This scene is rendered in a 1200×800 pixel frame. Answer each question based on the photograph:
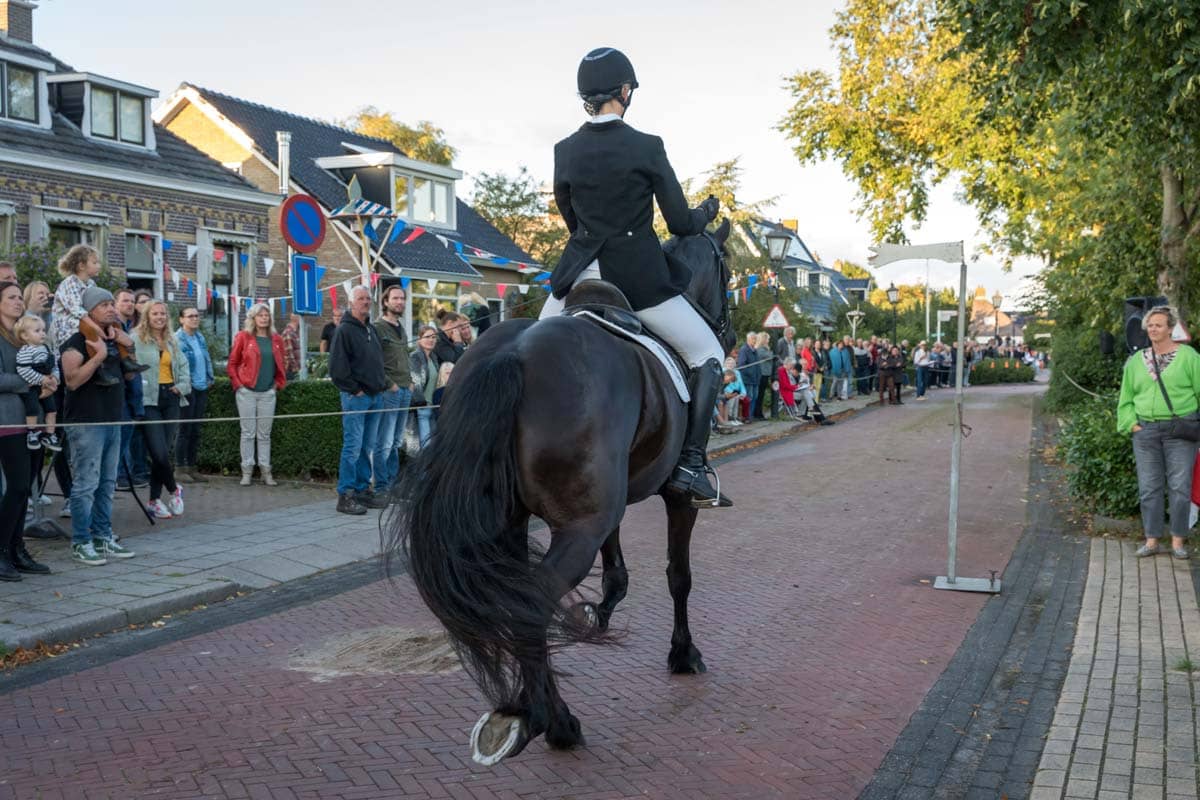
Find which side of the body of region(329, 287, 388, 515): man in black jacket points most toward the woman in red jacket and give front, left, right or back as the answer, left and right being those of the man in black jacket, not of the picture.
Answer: back

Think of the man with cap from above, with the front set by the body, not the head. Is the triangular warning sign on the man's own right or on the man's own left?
on the man's own left

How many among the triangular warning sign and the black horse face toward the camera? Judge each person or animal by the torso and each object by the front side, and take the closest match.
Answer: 1

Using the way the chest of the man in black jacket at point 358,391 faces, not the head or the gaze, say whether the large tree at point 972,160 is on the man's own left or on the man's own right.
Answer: on the man's own left

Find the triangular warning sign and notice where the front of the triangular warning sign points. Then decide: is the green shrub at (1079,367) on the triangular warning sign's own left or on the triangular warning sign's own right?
on the triangular warning sign's own left

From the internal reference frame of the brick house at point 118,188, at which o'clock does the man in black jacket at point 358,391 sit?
The man in black jacket is roughly at 1 o'clock from the brick house.

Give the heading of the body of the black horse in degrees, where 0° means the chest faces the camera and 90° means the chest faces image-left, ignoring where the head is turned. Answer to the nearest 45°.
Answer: approximately 225°

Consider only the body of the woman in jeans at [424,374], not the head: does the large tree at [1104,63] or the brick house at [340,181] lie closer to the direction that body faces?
the large tree

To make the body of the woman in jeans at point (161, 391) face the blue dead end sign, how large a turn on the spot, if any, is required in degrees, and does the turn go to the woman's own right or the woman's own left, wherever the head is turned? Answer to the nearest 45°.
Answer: approximately 90° to the woman's own left

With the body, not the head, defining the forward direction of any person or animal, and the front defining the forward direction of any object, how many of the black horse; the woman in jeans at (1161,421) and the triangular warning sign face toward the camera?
2

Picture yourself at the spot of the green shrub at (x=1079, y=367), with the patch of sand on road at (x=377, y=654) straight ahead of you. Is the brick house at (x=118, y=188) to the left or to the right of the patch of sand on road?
right

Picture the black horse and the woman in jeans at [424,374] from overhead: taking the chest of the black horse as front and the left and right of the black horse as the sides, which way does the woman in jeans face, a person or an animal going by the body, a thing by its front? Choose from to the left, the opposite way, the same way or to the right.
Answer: to the right

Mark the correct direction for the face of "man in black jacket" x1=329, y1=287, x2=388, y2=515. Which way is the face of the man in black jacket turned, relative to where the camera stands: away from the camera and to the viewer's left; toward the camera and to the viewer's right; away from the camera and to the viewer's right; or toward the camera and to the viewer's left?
toward the camera and to the viewer's right

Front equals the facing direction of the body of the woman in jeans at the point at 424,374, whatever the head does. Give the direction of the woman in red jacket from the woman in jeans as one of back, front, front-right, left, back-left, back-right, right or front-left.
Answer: back-right

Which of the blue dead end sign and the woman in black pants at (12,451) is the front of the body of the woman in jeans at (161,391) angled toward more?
the woman in black pants

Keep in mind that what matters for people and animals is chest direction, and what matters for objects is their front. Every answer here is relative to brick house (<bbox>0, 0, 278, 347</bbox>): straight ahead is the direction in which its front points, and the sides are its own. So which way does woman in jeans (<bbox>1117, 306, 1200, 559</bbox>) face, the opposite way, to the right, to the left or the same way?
to the right

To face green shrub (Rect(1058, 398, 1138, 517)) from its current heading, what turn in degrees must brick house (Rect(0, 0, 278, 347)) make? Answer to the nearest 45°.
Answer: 0° — it already faces it
